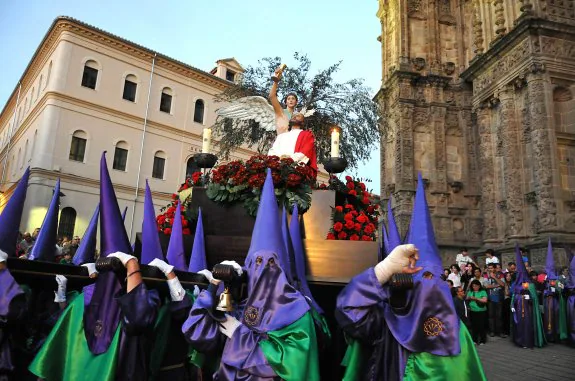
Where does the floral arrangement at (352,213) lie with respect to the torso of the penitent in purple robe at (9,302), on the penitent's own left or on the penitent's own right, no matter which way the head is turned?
on the penitent's own left

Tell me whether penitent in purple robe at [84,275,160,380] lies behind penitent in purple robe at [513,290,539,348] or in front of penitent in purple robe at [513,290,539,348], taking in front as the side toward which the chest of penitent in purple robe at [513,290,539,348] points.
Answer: in front

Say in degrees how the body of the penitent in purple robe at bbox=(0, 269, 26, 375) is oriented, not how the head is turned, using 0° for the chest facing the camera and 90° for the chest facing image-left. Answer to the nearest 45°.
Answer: approximately 0°

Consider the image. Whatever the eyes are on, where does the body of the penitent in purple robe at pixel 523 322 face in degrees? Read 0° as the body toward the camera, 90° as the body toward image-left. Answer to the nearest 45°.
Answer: approximately 45°

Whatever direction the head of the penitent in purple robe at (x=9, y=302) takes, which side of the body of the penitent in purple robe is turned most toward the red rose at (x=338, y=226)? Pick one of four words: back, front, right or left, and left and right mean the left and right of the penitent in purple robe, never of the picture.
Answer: left
